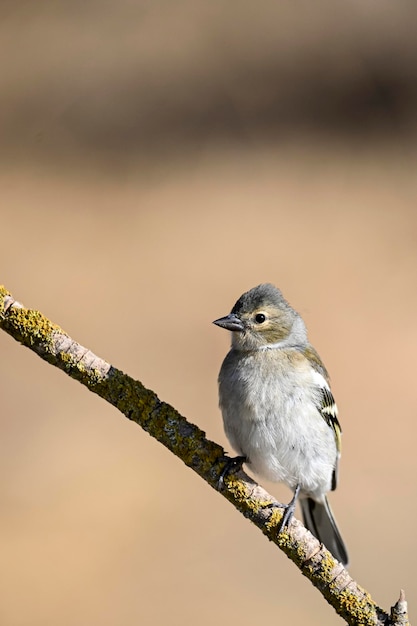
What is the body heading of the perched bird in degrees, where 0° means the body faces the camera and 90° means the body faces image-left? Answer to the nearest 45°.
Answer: approximately 45°
